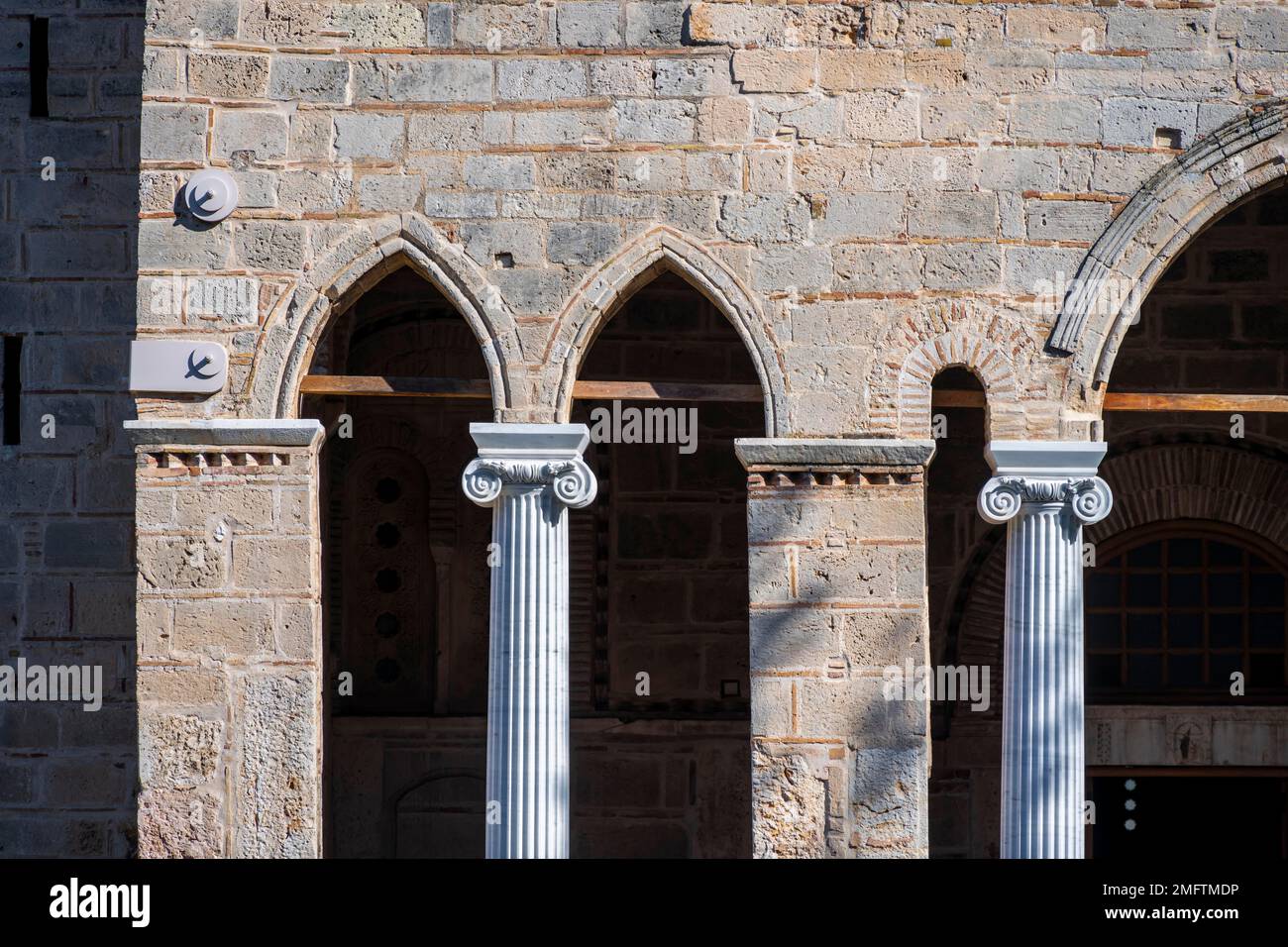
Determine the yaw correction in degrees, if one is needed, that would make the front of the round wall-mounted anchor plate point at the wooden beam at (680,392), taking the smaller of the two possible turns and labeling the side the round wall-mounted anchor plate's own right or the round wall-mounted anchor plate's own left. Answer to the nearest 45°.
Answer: approximately 90° to the round wall-mounted anchor plate's own left

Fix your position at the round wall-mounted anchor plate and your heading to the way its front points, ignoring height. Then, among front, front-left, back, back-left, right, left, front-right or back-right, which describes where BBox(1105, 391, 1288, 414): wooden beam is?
left

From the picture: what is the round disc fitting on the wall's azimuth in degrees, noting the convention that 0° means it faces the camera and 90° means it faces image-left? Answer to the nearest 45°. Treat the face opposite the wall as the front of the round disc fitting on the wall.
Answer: approximately 0°

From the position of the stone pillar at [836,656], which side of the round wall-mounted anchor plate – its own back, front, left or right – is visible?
left
